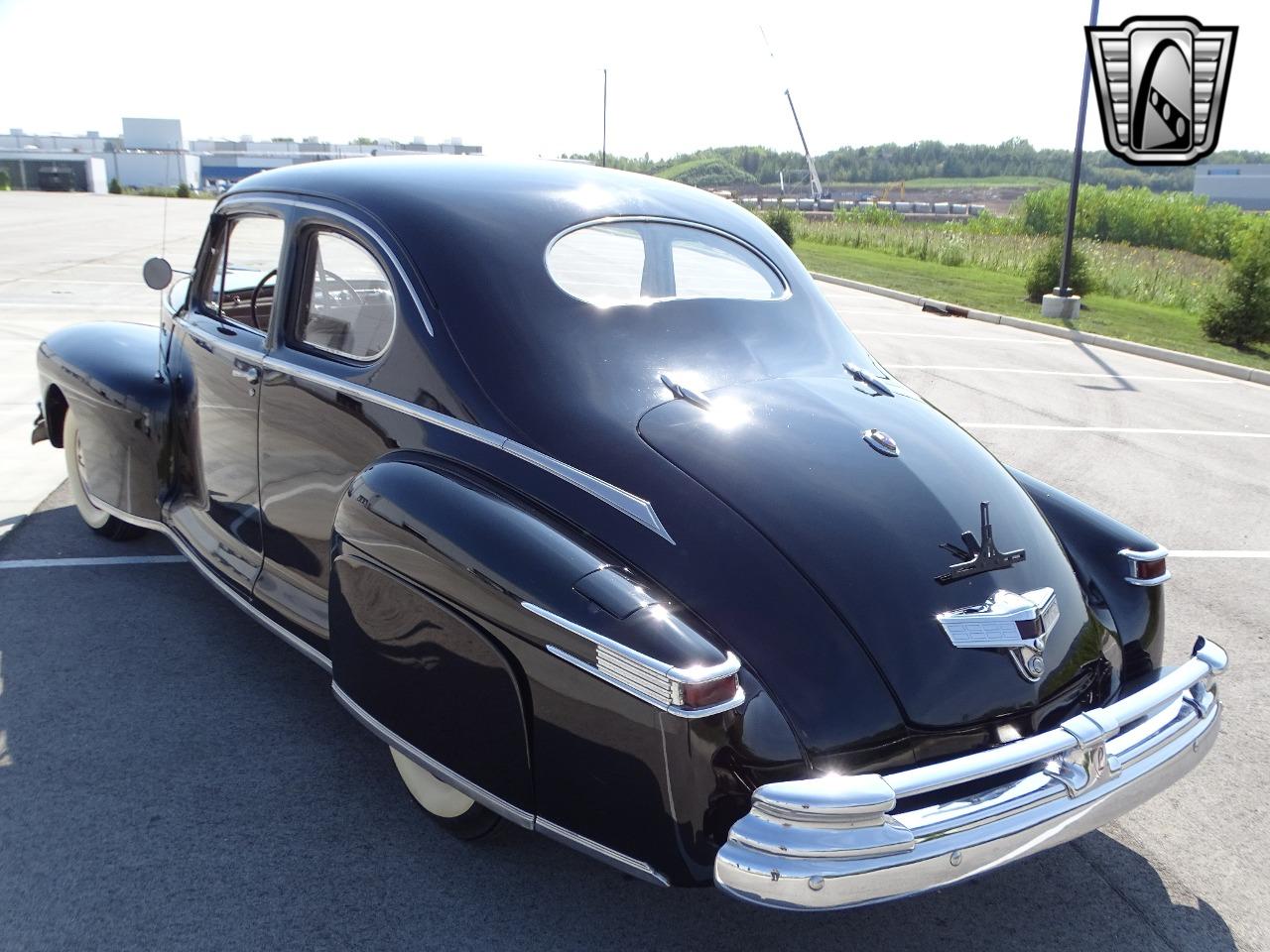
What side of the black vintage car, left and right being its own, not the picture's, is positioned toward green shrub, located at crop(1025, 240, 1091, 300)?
right

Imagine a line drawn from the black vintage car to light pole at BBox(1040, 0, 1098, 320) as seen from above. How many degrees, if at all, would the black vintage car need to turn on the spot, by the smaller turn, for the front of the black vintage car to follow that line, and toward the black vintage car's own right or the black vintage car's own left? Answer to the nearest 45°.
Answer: approximately 90° to the black vintage car's own right

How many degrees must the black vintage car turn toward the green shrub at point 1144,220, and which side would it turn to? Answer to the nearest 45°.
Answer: approximately 90° to its right

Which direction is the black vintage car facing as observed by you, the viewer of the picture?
facing away from the viewer and to the left of the viewer

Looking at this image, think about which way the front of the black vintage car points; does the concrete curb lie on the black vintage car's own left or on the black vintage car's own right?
on the black vintage car's own right
